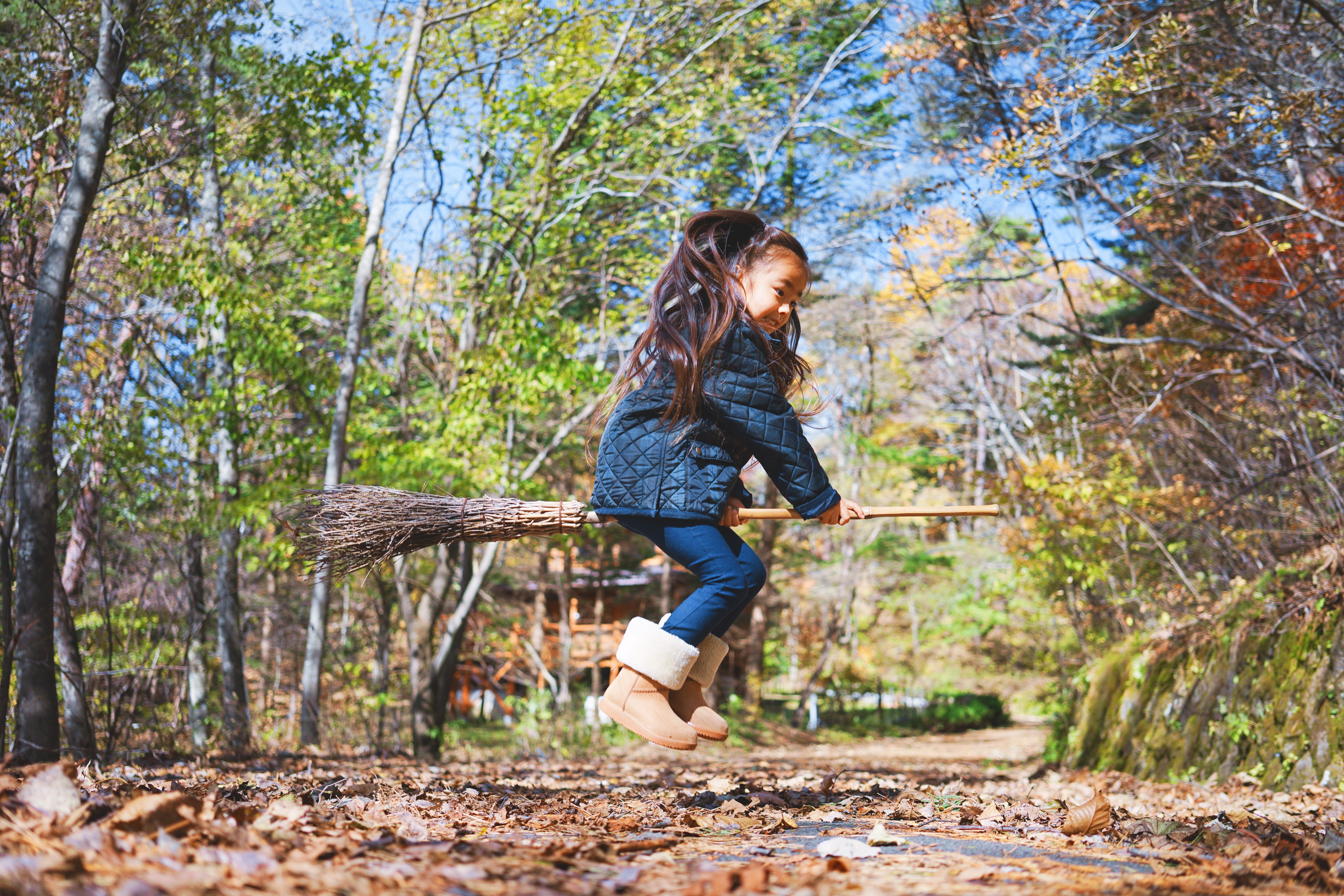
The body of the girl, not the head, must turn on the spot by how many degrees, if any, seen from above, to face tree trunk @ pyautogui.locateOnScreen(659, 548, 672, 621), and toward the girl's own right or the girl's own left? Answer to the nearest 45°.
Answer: approximately 90° to the girl's own left

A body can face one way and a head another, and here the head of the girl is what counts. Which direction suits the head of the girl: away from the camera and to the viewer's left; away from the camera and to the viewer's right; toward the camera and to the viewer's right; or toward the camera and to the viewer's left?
toward the camera and to the viewer's right

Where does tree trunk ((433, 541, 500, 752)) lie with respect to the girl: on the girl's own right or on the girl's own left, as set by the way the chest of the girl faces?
on the girl's own left

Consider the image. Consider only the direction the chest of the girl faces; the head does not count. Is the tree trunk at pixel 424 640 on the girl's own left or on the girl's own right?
on the girl's own left

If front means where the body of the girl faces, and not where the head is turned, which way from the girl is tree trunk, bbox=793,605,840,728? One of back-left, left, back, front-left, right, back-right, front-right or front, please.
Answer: left

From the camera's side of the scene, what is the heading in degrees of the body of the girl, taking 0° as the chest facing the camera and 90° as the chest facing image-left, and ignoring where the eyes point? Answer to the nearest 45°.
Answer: approximately 270°

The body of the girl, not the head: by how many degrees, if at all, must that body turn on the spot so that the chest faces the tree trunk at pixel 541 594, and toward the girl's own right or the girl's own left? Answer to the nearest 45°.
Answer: approximately 90° to the girl's own left

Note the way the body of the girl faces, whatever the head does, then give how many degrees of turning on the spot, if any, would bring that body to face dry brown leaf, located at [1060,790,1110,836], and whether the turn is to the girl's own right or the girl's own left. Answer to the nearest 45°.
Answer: approximately 45° to the girl's own right

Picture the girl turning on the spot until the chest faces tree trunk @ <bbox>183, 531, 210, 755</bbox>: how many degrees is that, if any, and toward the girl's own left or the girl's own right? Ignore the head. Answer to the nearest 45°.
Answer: approximately 135° to the girl's own left

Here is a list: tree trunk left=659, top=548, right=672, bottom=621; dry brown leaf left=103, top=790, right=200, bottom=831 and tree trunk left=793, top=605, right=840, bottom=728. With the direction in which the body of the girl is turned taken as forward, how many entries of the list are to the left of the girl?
2

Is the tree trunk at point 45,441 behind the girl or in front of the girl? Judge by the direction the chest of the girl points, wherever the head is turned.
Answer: behind

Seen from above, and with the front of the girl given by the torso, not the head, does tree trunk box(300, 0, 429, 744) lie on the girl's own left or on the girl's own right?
on the girl's own left
